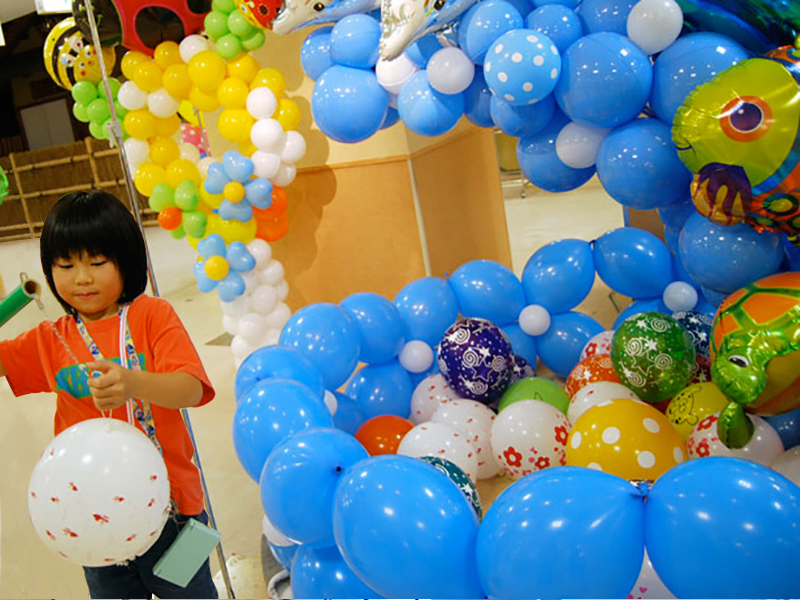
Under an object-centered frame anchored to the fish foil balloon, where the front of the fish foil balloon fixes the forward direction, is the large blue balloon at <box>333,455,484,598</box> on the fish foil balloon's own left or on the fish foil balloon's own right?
on the fish foil balloon's own left

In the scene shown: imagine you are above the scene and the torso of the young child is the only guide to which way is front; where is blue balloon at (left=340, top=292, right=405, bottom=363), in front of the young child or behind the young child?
behind

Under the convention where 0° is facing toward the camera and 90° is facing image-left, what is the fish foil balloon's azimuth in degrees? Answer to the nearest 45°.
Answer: approximately 90°

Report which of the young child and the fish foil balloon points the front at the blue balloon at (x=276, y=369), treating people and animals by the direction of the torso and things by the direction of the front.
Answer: the fish foil balloon

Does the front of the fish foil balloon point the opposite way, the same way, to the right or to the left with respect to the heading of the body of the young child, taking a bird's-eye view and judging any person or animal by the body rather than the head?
to the right

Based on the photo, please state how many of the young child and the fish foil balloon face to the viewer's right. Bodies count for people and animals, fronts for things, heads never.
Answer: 0

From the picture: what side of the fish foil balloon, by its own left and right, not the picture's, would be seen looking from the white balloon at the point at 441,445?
front

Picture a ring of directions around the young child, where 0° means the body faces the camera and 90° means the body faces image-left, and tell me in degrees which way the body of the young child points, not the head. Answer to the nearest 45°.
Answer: approximately 45°
